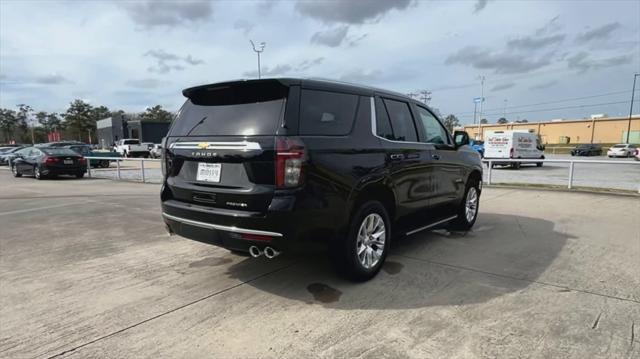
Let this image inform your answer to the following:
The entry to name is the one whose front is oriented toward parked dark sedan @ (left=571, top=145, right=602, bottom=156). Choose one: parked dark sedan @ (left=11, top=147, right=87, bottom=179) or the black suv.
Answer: the black suv

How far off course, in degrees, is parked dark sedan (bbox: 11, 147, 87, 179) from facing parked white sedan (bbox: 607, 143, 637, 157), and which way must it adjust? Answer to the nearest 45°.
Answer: approximately 135° to its right

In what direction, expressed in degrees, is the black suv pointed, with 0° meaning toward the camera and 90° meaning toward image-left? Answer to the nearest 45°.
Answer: approximately 225°

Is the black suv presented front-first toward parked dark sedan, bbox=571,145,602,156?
yes

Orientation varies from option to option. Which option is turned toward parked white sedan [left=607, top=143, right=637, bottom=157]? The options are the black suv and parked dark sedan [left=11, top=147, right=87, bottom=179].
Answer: the black suv

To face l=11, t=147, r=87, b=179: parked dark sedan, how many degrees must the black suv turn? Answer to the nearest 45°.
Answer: approximately 90° to its left

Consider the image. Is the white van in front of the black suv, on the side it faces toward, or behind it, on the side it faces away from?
in front

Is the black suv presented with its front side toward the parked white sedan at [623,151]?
yes

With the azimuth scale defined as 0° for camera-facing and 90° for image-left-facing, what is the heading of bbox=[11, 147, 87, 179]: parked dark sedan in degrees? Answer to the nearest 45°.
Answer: approximately 135°

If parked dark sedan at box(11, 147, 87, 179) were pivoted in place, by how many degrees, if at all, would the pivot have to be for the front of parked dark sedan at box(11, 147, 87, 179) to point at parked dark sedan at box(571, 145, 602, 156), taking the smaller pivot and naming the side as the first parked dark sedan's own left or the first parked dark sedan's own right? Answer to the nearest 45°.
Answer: approximately 135° to the first parked dark sedan's own right
